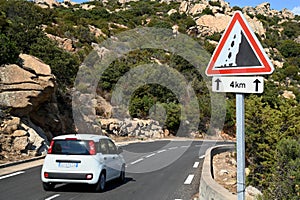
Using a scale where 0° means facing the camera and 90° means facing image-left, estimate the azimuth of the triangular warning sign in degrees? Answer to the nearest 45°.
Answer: approximately 0°

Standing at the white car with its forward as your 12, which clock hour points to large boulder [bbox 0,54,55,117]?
The large boulder is roughly at 10 o'clock from the white car.

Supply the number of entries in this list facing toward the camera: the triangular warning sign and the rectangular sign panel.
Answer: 2

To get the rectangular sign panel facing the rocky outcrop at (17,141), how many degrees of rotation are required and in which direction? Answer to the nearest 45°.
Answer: approximately 135° to its right

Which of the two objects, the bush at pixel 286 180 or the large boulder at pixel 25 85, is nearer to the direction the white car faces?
the large boulder

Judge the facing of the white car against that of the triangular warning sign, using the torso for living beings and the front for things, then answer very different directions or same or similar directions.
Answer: very different directions

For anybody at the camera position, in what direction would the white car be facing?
facing away from the viewer and to the right of the viewer

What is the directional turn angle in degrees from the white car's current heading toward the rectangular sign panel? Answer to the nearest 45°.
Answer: approximately 135° to its right
